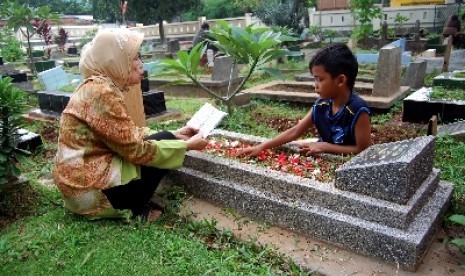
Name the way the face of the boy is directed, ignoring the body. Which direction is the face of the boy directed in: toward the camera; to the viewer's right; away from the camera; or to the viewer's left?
to the viewer's left

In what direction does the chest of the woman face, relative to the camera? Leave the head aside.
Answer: to the viewer's right

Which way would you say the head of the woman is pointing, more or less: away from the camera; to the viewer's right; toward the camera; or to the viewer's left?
to the viewer's right

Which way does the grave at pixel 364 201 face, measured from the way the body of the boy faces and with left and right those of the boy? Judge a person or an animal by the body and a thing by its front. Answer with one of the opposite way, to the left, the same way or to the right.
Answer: to the right

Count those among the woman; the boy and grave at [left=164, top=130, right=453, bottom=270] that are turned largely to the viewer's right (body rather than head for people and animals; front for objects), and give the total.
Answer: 1

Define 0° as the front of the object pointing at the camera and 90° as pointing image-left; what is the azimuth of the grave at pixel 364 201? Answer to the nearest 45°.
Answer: approximately 135°

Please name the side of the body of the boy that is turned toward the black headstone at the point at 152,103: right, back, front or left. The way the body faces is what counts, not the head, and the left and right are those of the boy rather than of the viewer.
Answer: right

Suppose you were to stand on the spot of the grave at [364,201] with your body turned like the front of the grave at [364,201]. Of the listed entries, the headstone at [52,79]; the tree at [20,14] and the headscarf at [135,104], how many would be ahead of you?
3

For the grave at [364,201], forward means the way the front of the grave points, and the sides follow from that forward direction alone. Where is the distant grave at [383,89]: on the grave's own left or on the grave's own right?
on the grave's own right

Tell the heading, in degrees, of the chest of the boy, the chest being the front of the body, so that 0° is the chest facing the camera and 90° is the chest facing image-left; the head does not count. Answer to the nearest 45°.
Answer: approximately 45°

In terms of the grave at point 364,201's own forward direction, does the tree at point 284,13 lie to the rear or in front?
in front

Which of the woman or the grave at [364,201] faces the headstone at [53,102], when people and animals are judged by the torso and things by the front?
the grave

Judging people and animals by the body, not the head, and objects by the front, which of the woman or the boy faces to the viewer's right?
the woman

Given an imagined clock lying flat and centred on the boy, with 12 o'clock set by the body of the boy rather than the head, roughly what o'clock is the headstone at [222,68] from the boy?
The headstone is roughly at 4 o'clock from the boy.

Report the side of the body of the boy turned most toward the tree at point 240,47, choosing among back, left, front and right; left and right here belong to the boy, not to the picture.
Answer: right
